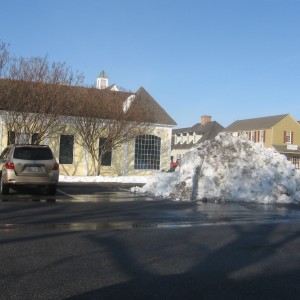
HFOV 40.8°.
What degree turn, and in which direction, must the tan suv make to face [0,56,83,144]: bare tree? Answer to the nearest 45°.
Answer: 0° — it already faces it

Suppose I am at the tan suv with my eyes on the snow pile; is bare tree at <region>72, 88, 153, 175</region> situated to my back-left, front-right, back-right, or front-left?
front-left

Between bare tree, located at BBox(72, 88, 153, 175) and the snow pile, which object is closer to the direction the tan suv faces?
the bare tree

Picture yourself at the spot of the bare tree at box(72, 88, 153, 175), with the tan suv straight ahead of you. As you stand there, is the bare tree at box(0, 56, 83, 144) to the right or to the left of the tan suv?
right

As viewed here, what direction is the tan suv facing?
away from the camera

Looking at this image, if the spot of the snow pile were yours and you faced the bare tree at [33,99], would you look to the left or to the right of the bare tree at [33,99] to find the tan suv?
left

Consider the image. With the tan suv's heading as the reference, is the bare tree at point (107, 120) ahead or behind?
ahead

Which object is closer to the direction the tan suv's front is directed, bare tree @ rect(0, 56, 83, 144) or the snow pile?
the bare tree

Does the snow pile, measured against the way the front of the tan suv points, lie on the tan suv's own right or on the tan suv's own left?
on the tan suv's own right
